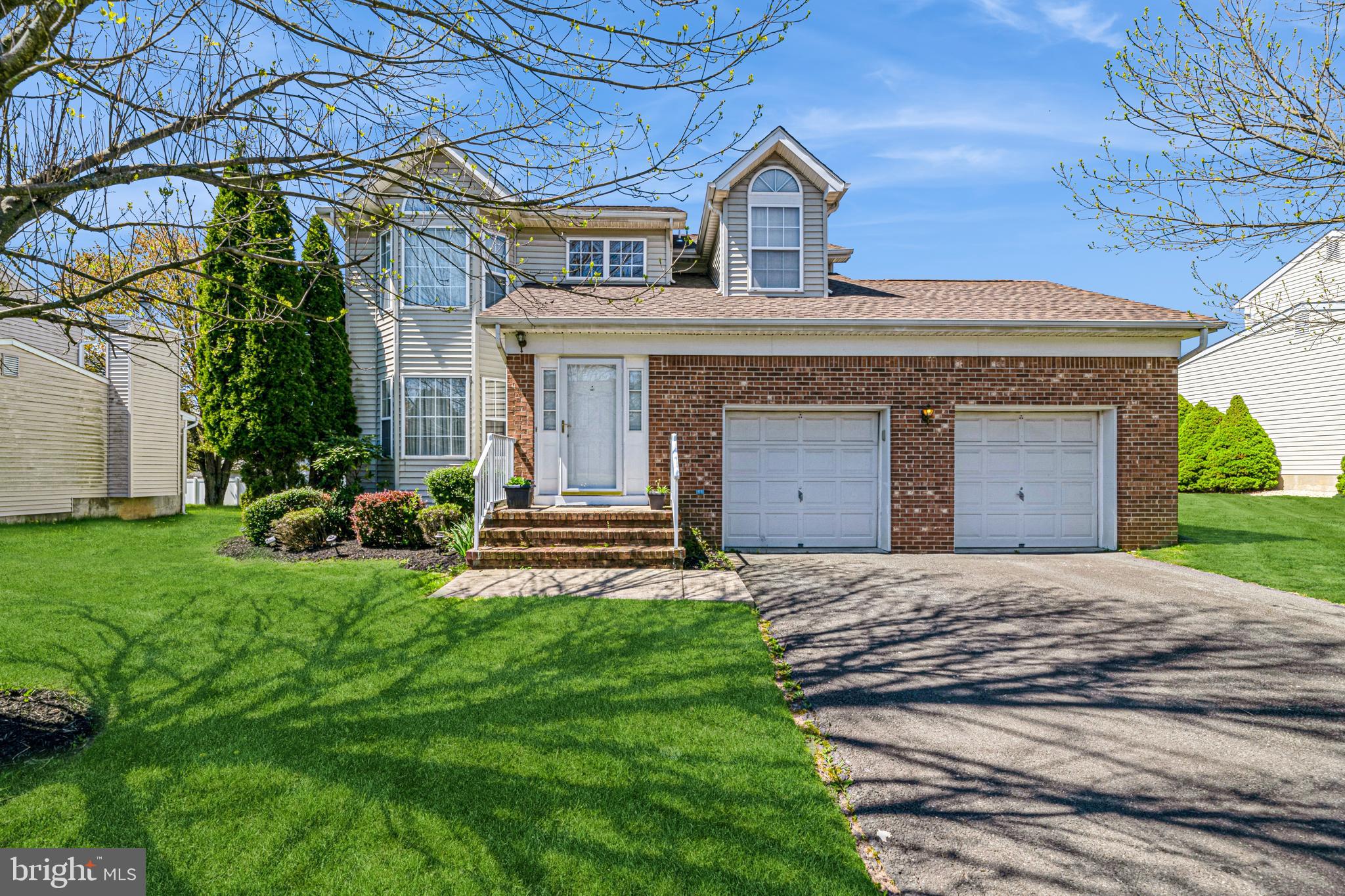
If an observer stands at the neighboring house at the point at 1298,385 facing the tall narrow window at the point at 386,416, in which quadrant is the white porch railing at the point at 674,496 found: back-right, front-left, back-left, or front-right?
front-left

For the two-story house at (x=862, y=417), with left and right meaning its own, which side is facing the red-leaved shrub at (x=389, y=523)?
right

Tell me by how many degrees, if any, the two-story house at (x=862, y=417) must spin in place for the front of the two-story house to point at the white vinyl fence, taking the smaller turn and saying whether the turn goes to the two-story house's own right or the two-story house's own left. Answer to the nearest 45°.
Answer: approximately 135° to the two-story house's own right

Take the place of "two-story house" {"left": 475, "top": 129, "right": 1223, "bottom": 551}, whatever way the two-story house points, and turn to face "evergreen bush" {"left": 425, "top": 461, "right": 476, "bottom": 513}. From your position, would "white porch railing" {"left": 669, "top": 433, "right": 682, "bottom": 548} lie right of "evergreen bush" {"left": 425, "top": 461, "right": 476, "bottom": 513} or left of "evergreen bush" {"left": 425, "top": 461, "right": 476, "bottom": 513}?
left

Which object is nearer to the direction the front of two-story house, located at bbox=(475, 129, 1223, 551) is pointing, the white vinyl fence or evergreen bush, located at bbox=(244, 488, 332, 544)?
the evergreen bush

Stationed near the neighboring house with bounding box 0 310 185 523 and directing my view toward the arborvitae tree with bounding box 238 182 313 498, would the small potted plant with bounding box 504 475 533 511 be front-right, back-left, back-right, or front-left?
front-right

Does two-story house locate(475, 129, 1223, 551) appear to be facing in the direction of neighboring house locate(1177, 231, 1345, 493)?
no

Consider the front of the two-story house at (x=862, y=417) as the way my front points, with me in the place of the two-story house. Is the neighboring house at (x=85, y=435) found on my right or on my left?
on my right

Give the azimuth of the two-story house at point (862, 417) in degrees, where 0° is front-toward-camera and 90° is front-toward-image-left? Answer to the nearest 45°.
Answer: approximately 0°

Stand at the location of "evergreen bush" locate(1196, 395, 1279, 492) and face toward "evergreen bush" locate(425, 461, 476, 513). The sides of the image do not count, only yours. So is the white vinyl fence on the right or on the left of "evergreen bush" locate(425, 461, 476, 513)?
right

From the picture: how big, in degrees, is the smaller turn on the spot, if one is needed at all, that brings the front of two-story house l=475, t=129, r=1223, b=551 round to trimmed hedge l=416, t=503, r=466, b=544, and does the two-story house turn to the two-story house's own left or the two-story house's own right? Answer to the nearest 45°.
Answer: approximately 90° to the two-story house's own right

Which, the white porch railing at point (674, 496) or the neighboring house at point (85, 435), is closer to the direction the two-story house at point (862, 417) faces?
the white porch railing

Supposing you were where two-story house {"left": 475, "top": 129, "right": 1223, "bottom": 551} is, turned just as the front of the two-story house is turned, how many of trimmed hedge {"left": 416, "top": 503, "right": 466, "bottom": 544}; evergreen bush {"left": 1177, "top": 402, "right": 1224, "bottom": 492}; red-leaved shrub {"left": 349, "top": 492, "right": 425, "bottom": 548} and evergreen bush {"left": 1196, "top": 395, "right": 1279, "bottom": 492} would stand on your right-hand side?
2

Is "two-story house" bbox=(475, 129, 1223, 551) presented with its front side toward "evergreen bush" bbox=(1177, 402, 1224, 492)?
no
